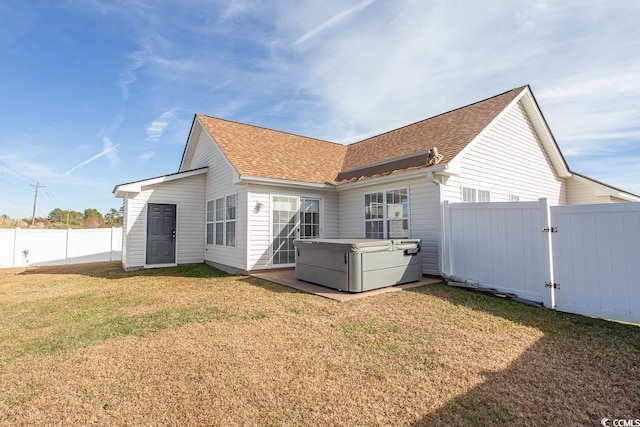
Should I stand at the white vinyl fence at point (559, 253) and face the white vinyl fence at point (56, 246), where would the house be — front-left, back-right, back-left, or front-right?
front-right

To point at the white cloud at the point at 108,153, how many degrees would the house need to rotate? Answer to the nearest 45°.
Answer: approximately 90° to its left

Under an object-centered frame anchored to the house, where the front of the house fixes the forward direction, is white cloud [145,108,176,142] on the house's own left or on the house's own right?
on the house's own left

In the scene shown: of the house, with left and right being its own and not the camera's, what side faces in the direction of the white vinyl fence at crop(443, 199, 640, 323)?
right

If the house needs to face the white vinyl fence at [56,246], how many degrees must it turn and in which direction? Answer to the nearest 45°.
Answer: approximately 135° to its left

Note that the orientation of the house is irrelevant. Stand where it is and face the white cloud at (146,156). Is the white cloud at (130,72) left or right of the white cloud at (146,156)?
left

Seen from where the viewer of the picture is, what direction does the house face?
facing away from the viewer and to the right of the viewer
